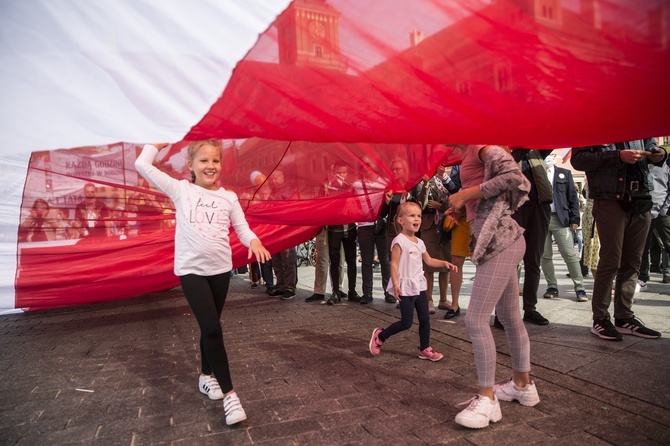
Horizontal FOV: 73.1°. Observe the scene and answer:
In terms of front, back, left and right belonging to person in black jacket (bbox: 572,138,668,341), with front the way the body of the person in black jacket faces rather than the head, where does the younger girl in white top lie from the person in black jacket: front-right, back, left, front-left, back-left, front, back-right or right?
right

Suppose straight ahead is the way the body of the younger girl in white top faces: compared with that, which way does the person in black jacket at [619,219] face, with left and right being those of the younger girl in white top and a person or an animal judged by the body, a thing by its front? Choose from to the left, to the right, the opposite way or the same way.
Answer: the same way

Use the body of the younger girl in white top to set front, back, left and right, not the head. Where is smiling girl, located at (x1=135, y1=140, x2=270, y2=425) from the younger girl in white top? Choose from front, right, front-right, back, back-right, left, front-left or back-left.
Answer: right

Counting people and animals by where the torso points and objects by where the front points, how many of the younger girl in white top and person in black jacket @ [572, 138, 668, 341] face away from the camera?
0

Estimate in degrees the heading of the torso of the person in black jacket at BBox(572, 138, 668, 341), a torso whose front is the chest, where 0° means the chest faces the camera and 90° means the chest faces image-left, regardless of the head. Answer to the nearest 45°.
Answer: approximately 315°

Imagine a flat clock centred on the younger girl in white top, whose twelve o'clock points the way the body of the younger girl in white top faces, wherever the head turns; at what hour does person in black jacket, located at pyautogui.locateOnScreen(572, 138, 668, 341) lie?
The person in black jacket is roughly at 10 o'clock from the younger girl in white top.

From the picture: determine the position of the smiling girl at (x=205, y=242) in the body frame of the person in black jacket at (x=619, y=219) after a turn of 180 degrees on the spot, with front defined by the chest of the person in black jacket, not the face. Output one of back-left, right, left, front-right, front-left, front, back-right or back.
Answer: left

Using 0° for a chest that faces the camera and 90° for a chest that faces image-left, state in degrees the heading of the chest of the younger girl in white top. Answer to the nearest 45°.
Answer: approximately 315°
